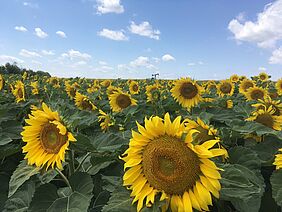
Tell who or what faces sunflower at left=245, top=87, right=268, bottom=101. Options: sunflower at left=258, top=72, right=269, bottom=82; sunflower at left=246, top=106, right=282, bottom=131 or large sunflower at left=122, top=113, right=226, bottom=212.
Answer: sunflower at left=258, top=72, right=269, bottom=82

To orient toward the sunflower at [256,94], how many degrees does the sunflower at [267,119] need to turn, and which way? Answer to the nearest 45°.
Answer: approximately 180°

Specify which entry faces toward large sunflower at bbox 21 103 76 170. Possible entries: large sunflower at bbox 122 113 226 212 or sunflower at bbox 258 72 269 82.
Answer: the sunflower

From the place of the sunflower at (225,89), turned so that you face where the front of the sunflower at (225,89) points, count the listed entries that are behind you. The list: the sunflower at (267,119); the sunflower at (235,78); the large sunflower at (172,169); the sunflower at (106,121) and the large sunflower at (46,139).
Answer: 1

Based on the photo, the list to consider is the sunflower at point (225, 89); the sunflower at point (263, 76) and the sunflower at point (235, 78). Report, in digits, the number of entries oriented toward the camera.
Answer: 3

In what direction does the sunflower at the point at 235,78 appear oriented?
toward the camera

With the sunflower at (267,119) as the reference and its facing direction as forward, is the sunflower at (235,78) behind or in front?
behind

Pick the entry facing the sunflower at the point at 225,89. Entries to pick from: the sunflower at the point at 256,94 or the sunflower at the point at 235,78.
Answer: the sunflower at the point at 235,78

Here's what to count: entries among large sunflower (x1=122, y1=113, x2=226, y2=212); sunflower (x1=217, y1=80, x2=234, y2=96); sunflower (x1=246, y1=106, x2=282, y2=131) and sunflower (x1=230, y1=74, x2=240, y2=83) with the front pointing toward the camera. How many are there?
4

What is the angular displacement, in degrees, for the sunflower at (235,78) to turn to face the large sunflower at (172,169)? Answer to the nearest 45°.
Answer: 0° — it already faces it

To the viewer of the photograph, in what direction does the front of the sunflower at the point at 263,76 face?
facing the viewer

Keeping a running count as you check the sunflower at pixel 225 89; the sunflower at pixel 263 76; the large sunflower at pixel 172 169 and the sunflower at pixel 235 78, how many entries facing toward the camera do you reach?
4

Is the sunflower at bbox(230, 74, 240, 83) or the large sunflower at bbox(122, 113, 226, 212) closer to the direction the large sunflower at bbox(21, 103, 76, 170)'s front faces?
the large sunflower

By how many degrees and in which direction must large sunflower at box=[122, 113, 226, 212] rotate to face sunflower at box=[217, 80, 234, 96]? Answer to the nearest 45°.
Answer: approximately 180°

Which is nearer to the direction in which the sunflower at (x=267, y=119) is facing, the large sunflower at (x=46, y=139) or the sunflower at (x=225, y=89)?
the large sunflower

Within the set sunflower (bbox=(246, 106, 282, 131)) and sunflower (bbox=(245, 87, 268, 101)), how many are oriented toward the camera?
2

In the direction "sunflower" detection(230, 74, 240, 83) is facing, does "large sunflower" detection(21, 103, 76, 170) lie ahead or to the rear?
ahead
